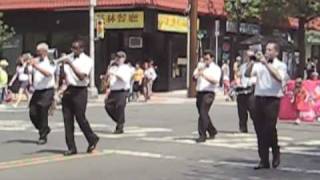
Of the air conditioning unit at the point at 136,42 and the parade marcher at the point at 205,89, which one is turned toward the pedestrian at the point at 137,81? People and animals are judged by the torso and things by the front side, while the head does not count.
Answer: the air conditioning unit

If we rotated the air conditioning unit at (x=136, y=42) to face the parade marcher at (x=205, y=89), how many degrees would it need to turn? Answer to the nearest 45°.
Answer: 0° — it already faces them

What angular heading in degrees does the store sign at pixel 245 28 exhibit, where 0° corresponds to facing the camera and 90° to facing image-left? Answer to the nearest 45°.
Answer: approximately 0°

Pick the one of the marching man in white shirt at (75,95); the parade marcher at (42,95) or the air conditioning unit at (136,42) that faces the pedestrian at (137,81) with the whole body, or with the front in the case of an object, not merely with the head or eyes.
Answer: the air conditioning unit

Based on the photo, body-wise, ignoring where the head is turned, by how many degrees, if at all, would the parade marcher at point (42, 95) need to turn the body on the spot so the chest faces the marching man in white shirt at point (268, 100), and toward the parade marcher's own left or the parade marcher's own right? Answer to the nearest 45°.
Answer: approximately 90° to the parade marcher's own left
